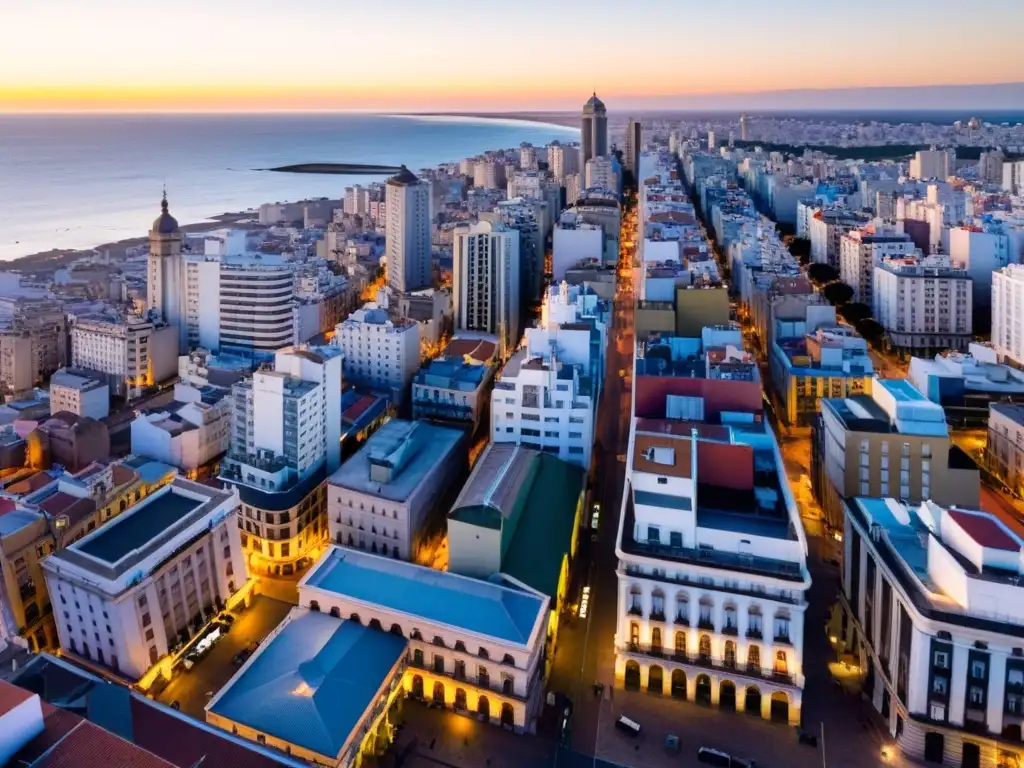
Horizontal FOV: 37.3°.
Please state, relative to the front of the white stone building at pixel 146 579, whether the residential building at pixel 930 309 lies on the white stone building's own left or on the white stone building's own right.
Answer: on the white stone building's own left

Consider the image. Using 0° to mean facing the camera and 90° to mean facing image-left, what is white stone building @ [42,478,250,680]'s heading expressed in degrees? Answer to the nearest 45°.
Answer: approximately 315°

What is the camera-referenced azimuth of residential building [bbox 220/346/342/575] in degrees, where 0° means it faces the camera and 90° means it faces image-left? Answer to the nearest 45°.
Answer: approximately 0°

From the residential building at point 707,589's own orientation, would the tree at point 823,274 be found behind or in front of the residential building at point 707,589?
behind

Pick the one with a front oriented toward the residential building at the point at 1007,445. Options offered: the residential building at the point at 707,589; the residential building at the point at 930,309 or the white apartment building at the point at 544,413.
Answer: the residential building at the point at 930,309

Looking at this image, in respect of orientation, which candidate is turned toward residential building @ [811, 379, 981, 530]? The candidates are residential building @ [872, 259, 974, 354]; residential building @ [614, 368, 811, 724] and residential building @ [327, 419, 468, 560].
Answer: residential building @ [872, 259, 974, 354]
